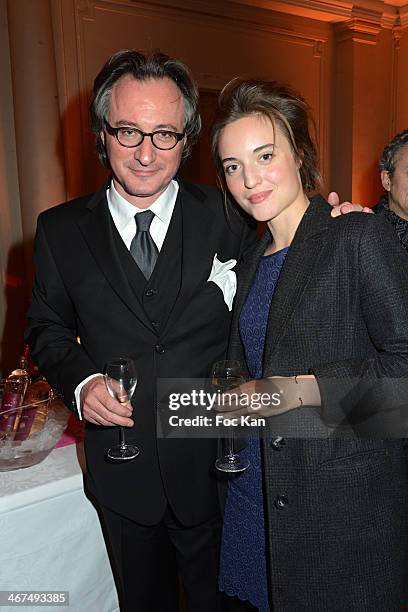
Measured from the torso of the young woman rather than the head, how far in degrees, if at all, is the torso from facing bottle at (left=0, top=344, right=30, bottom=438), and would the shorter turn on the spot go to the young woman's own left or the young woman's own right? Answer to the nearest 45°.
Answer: approximately 45° to the young woman's own right

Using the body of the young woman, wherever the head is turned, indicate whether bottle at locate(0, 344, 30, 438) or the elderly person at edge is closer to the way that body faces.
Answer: the bottle

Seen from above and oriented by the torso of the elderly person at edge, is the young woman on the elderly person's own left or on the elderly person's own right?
on the elderly person's own right

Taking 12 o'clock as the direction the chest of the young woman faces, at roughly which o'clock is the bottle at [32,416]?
The bottle is roughly at 2 o'clock from the young woman.

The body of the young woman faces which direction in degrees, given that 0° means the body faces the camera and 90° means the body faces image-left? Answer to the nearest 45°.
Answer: approximately 45°

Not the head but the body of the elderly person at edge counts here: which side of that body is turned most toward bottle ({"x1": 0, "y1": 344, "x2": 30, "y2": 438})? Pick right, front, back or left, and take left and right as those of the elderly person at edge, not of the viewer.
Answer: right

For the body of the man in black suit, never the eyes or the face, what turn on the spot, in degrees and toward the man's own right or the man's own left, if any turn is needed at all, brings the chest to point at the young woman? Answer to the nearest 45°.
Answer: approximately 45° to the man's own left

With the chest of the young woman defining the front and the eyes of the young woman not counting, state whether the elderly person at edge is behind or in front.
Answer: behind
